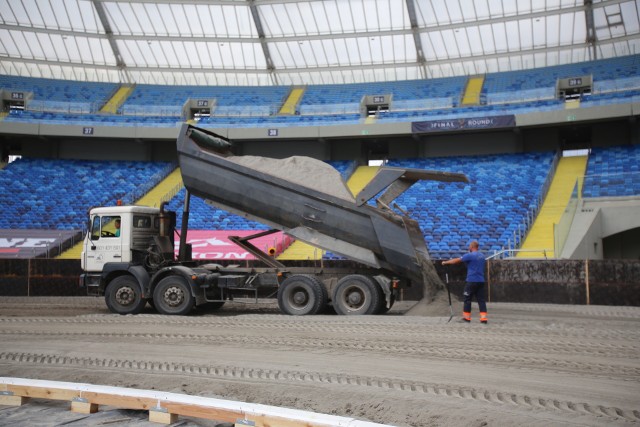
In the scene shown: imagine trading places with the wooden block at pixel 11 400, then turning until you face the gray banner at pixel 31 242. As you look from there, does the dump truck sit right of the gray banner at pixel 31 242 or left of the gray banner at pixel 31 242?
right

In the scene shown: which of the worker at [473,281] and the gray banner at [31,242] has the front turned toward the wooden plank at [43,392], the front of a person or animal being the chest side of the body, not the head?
the gray banner

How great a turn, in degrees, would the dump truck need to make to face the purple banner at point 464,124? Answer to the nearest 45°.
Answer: approximately 135° to its right

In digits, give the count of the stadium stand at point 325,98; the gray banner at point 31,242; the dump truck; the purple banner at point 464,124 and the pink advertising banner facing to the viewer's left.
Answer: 1

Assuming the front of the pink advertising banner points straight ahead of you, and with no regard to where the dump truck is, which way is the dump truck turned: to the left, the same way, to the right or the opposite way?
to the right

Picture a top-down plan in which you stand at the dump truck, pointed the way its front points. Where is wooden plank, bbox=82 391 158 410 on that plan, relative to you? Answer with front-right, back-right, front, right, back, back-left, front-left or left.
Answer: left

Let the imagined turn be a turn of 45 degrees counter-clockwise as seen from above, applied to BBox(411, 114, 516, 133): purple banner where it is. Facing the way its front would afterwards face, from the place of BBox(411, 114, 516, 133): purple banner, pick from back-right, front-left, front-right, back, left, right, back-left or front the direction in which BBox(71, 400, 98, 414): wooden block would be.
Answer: front-right

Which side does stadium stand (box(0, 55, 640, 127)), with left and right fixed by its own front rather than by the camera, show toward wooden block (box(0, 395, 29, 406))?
front

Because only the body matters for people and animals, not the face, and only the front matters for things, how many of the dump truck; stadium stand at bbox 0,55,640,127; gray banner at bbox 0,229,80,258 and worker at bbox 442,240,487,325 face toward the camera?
2

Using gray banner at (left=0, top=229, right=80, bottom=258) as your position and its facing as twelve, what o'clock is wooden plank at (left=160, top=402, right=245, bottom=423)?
The wooden plank is roughly at 12 o'clock from the gray banner.

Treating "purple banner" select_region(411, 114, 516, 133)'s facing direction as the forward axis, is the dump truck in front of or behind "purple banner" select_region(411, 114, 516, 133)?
in front

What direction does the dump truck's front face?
to the viewer's left

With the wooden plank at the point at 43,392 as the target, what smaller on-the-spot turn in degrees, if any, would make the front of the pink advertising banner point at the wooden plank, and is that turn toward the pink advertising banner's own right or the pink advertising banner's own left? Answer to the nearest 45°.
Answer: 0° — it already faces it

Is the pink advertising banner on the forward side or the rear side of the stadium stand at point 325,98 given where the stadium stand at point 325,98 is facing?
on the forward side

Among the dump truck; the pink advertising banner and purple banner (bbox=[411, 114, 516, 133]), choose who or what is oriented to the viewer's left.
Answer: the dump truck

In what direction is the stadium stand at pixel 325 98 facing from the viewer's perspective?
toward the camera

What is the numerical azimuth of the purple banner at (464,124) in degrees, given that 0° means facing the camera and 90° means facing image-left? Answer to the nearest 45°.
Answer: approximately 0°

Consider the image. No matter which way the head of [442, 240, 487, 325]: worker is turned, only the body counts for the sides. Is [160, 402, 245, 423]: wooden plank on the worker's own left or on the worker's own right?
on the worker's own left

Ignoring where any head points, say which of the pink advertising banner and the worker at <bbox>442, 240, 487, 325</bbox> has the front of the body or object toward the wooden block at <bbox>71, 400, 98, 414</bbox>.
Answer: the pink advertising banner

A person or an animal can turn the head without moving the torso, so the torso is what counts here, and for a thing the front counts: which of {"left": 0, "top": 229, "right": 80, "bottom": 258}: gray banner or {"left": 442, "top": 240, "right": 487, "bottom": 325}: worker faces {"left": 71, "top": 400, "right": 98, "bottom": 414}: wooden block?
the gray banner

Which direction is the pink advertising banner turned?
toward the camera
